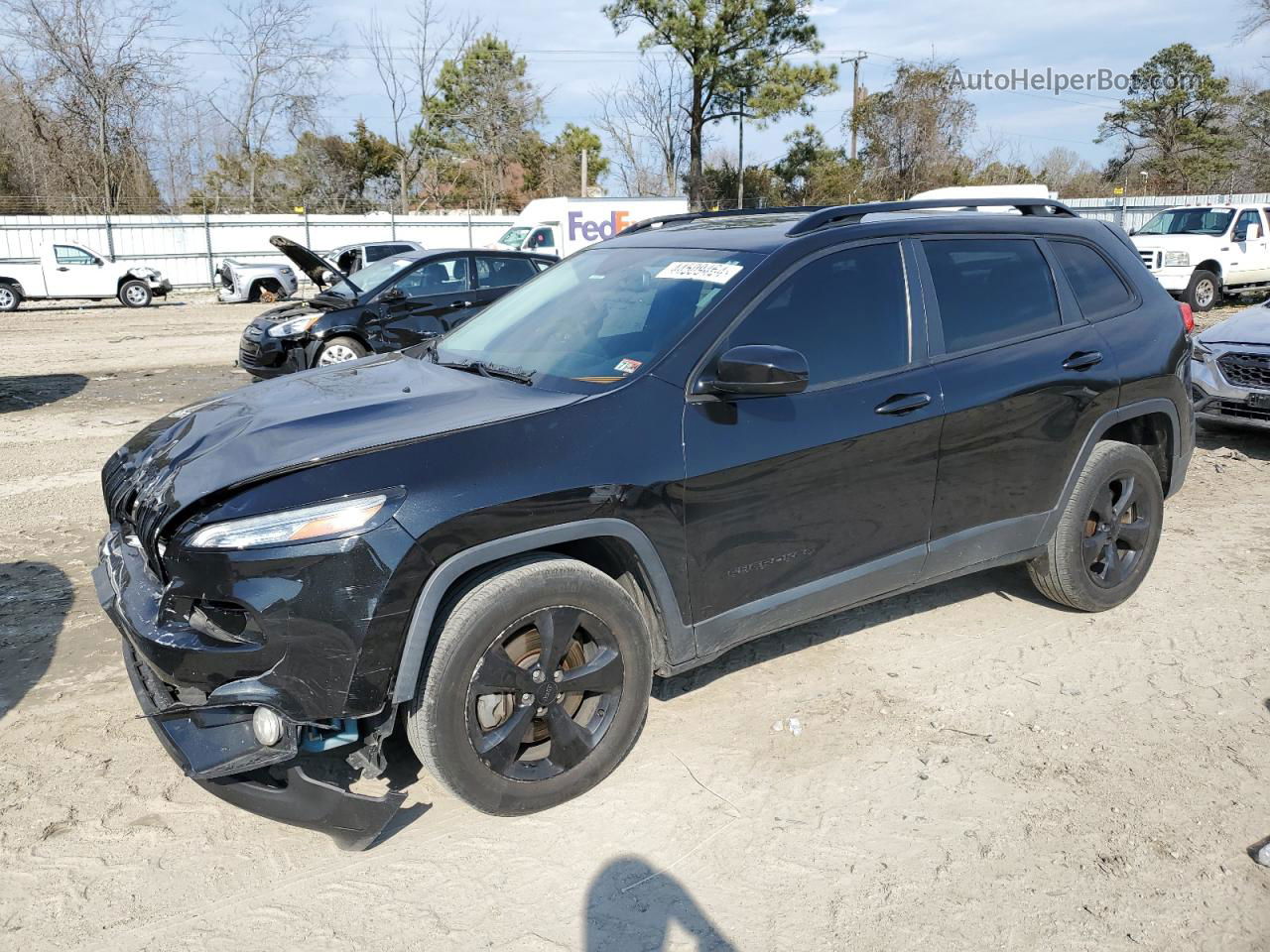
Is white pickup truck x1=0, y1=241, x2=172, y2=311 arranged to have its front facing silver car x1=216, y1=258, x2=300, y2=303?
yes

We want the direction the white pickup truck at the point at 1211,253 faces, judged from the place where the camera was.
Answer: facing the viewer and to the left of the viewer

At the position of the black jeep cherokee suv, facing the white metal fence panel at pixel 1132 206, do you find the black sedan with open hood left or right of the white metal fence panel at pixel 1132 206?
left

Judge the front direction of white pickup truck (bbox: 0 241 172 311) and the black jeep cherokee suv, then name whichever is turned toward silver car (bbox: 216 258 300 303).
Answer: the white pickup truck

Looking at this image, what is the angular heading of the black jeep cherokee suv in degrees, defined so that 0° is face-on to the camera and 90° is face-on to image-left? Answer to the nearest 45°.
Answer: approximately 45°

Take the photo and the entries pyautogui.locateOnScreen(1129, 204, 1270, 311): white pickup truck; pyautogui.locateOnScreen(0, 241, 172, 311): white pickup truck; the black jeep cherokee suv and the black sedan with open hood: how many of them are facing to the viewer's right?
1

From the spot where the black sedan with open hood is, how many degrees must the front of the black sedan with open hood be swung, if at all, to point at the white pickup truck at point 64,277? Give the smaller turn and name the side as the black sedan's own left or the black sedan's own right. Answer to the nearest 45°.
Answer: approximately 90° to the black sedan's own right

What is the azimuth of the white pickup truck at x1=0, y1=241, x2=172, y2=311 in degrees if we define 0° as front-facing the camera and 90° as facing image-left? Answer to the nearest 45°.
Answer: approximately 270°

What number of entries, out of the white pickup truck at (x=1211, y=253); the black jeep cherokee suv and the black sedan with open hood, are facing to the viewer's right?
0

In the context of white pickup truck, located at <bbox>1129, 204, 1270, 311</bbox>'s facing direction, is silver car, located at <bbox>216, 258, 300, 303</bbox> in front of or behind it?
in front

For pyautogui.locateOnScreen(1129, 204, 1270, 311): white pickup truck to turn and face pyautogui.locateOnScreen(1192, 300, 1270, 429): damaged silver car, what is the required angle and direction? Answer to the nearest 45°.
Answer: approximately 45° to its left
